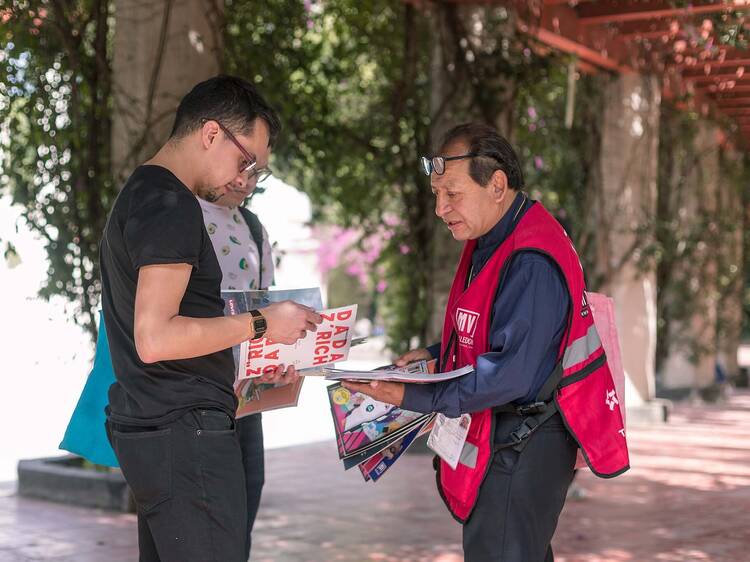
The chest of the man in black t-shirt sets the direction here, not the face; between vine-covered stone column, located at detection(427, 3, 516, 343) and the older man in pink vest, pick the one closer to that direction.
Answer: the older man in pink vest

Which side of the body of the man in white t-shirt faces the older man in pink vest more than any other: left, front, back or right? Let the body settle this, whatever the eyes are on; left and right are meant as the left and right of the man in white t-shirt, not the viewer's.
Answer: front

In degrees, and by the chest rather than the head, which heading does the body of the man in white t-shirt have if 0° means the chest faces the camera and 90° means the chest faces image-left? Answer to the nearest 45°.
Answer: approximately 315°

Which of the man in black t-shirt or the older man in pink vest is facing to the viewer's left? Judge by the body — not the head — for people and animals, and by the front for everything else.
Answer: the older man in pink vest

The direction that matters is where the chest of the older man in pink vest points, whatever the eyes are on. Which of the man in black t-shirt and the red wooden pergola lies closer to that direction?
the man in black t-shirt

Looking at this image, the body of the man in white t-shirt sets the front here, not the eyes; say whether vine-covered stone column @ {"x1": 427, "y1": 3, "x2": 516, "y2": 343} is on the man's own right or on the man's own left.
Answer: on the man's own left

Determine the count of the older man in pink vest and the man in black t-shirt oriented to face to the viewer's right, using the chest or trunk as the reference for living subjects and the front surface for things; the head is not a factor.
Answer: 1

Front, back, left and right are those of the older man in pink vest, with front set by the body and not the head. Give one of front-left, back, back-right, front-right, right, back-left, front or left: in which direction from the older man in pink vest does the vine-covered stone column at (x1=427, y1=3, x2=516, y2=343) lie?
right

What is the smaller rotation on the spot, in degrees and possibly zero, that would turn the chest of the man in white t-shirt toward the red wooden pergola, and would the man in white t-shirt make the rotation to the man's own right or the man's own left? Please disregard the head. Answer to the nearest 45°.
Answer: approximately 90° to the man's own left

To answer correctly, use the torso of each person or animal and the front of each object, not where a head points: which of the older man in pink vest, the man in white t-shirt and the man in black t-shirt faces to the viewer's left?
the older man in pink vest

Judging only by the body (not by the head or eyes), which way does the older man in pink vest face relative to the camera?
to the viewer's left

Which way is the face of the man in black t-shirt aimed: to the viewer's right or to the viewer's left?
to the viewer's right

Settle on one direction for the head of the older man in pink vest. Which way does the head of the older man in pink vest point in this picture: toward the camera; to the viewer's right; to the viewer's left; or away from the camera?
to the viewer's left

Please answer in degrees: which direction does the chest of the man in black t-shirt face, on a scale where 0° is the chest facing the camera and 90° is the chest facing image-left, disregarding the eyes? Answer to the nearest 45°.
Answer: approximately 270°
